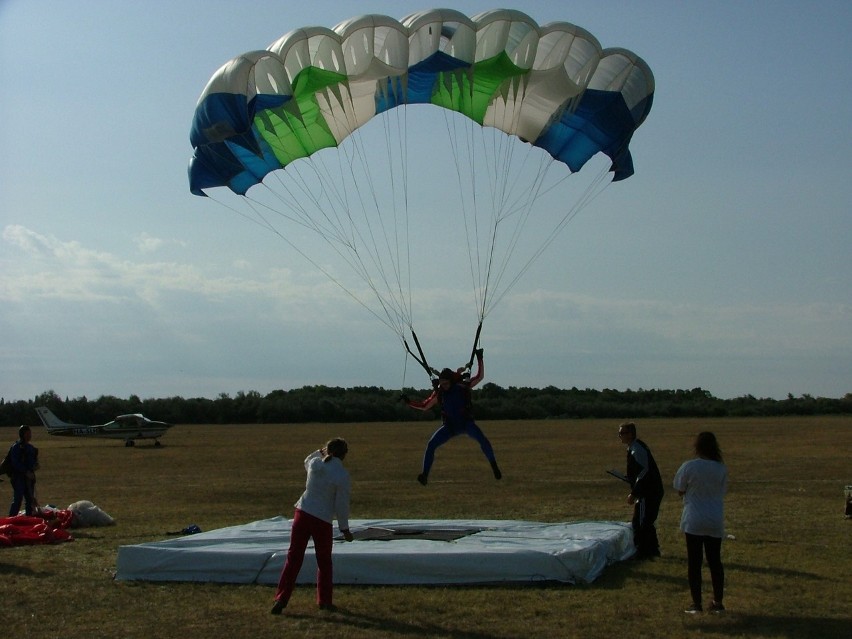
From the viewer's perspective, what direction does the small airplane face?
to the viewer's right

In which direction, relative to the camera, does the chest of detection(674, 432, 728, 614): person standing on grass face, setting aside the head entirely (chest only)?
away from the camera

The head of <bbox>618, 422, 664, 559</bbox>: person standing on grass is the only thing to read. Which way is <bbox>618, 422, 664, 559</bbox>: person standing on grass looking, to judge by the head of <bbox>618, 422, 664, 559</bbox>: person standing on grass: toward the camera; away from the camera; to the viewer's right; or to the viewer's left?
to the viewer's left

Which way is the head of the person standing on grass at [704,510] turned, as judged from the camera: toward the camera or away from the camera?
away from the camera

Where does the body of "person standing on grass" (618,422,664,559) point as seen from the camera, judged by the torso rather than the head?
to the viewer's left

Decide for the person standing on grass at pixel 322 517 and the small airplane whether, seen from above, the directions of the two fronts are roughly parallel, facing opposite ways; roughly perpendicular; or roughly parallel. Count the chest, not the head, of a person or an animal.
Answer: roughly perpendicular

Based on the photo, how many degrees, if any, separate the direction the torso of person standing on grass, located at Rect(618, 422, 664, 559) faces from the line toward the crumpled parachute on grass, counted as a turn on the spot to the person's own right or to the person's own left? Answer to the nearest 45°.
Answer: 0° — they already face it

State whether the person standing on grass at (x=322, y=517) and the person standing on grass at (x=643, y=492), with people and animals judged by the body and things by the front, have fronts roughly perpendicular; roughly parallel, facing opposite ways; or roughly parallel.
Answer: roughly perpendicular

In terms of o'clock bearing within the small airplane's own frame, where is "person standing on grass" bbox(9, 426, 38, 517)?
The person standing on grass is roughly at 3 o'clock from the small airplane.

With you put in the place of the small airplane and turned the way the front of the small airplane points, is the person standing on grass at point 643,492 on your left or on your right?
on your right

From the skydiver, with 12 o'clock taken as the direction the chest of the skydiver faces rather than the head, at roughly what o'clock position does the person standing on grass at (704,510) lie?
The person standing on grass is roughly at 11 o'clock from the skydiver.

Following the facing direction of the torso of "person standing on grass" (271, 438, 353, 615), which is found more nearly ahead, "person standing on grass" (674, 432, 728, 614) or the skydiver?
the skydiver

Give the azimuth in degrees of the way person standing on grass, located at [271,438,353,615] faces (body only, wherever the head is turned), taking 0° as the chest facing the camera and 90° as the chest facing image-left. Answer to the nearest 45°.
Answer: approximately 180°
